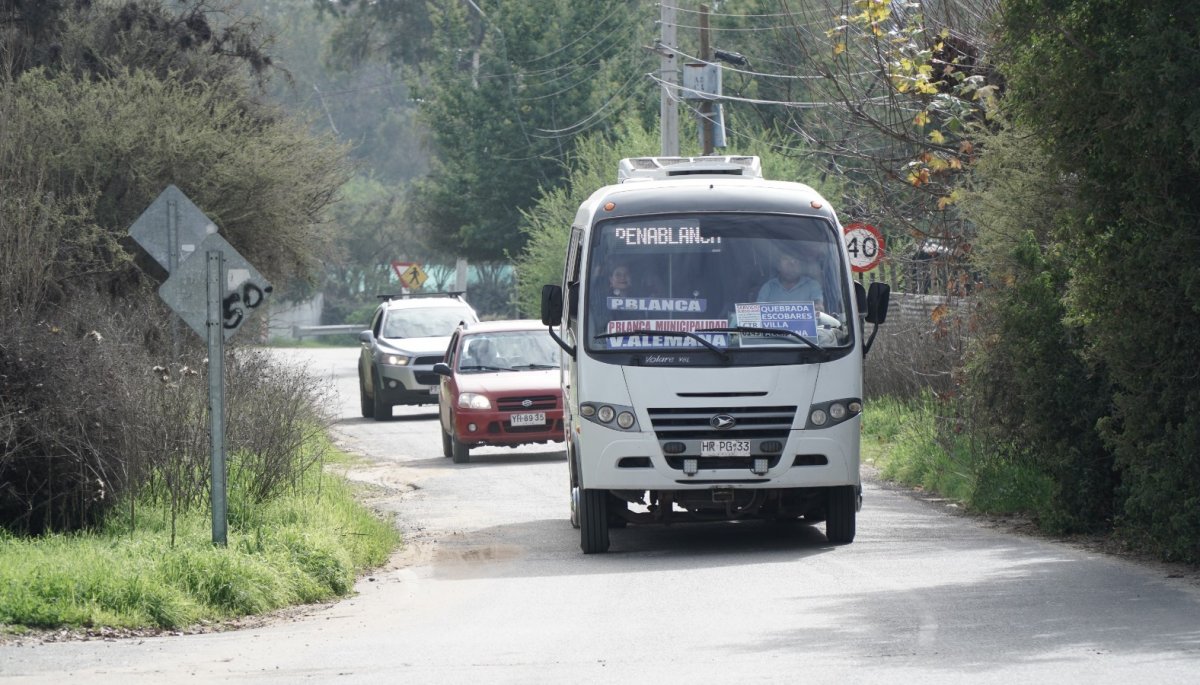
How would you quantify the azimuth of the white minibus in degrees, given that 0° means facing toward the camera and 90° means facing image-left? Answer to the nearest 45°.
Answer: approximately 0°

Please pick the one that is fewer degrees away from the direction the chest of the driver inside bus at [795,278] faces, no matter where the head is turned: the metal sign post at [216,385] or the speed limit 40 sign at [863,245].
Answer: the metal sign post

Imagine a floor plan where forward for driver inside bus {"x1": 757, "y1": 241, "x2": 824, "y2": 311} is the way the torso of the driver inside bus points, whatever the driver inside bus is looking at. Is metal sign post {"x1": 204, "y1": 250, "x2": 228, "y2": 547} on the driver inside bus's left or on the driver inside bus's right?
on the driver inside bus's right

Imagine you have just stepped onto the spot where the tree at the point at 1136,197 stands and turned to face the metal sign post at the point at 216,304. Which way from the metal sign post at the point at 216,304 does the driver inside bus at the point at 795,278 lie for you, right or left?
right

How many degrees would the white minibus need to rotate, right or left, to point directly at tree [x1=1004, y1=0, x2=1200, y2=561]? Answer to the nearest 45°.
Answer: approximately 45° to its left

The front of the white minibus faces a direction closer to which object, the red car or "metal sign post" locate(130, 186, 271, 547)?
the metal sign post

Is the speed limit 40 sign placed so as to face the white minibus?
yes

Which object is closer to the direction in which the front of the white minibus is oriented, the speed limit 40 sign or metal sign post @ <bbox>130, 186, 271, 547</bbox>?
the metal sign post

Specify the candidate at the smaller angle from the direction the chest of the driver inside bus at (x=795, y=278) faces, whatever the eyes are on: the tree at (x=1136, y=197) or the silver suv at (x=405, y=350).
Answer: the tree

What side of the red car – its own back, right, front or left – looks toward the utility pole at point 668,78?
back
